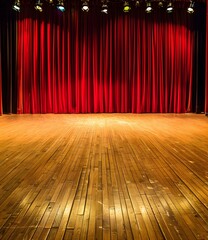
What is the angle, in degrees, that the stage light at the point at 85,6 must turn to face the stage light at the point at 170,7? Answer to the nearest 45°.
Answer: approximately 90° to its left

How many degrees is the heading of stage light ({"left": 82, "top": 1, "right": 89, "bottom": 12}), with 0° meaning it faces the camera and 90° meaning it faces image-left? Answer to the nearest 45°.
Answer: approximately 0°

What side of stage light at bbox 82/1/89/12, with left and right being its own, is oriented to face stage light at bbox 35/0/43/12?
right

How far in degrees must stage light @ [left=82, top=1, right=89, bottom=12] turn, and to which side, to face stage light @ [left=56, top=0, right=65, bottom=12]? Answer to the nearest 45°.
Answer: approximately 90° to its right

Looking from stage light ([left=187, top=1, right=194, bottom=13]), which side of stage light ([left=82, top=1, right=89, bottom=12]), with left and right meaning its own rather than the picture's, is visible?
left
